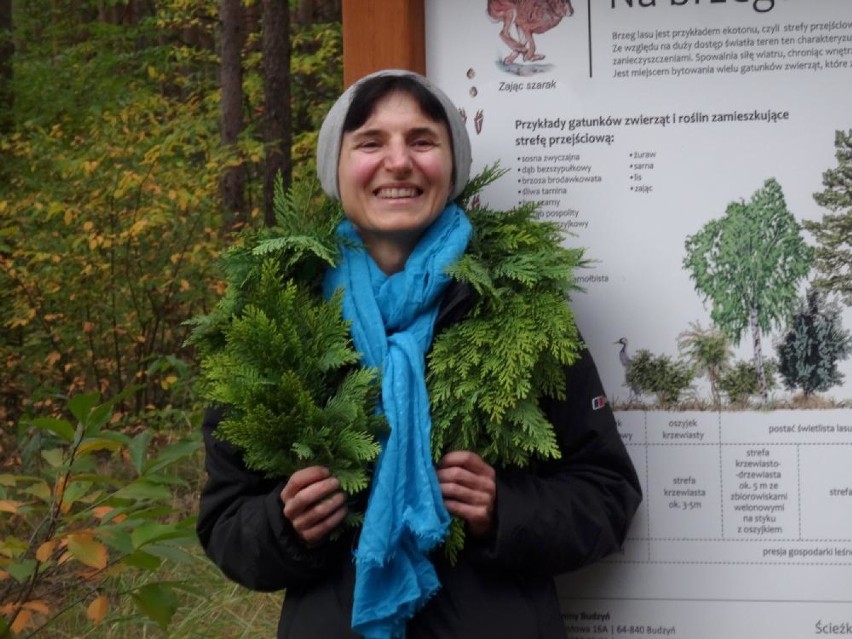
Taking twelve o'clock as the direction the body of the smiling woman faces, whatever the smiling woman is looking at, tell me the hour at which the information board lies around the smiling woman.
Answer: The information board is roughly at 8 o'clock from the smiling woman.

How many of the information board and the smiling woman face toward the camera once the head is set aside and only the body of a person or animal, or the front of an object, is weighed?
2

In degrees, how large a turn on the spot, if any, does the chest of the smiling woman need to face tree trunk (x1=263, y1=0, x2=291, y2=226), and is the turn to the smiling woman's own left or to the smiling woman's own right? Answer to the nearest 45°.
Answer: approximately 180°

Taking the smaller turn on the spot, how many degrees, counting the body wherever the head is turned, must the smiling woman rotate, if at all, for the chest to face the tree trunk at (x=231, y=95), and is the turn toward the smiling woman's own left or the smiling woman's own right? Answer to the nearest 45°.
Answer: approximately 180°

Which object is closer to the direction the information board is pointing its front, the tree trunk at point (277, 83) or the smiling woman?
the smiling woman

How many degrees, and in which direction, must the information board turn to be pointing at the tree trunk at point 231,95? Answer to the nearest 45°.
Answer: approximately 135° to its right

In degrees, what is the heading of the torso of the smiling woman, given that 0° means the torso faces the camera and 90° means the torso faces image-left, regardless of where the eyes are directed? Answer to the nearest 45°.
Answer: approximately 0°

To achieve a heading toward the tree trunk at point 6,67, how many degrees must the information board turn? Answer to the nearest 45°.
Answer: approximately 135° to its right

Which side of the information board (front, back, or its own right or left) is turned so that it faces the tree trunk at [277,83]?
back

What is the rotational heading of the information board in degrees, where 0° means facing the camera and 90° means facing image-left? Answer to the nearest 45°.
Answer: approximately 0°

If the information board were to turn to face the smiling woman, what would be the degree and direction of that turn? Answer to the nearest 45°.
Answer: approximately 45° to its right
